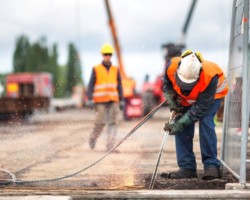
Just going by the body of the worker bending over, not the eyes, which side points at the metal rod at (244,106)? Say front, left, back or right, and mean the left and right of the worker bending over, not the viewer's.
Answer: left

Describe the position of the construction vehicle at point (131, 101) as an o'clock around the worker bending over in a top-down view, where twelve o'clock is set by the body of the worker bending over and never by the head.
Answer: The construction vehicle is roughly at 4 o'clock from the worker bending over.

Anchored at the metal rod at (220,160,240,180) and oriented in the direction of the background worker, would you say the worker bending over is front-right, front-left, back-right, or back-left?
front-left

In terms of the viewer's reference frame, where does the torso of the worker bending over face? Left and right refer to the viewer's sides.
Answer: facing the viewer and to the left of the viewer

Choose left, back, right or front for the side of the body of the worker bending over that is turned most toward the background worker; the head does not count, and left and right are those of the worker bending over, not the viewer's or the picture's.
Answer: right

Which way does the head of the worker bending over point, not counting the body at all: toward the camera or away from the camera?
toward the camera
